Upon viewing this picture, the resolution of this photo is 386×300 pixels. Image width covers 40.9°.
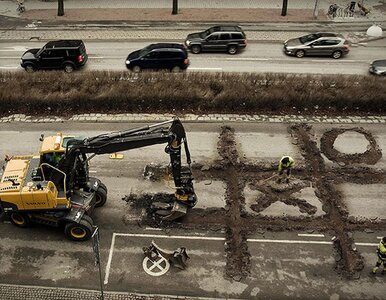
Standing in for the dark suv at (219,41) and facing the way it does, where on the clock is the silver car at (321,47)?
The silver car is roughly at 6 o'clock from the dark suv.

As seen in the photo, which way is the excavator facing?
to the viewer's right

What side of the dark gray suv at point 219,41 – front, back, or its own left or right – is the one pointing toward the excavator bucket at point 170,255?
left

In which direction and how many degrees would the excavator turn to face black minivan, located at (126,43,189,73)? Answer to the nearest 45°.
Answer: approximately 90° to its left

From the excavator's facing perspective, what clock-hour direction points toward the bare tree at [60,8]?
The bare tree is roughly at 9 o'clock from the excavator.

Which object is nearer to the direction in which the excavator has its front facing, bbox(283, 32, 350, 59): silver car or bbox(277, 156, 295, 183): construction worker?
the construction worker

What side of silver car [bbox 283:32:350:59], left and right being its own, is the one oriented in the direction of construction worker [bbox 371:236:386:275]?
left

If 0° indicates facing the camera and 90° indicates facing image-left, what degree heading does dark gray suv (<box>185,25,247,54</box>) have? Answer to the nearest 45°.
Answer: approximately 90°

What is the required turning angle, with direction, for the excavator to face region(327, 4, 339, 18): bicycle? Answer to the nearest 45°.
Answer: approximately 45° to its left

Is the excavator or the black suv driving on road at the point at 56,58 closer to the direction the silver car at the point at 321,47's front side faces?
the black suv driving on road

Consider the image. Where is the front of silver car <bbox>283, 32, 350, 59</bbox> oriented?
to the viewer's left

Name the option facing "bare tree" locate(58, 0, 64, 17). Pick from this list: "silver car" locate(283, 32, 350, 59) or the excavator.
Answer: the silver car
